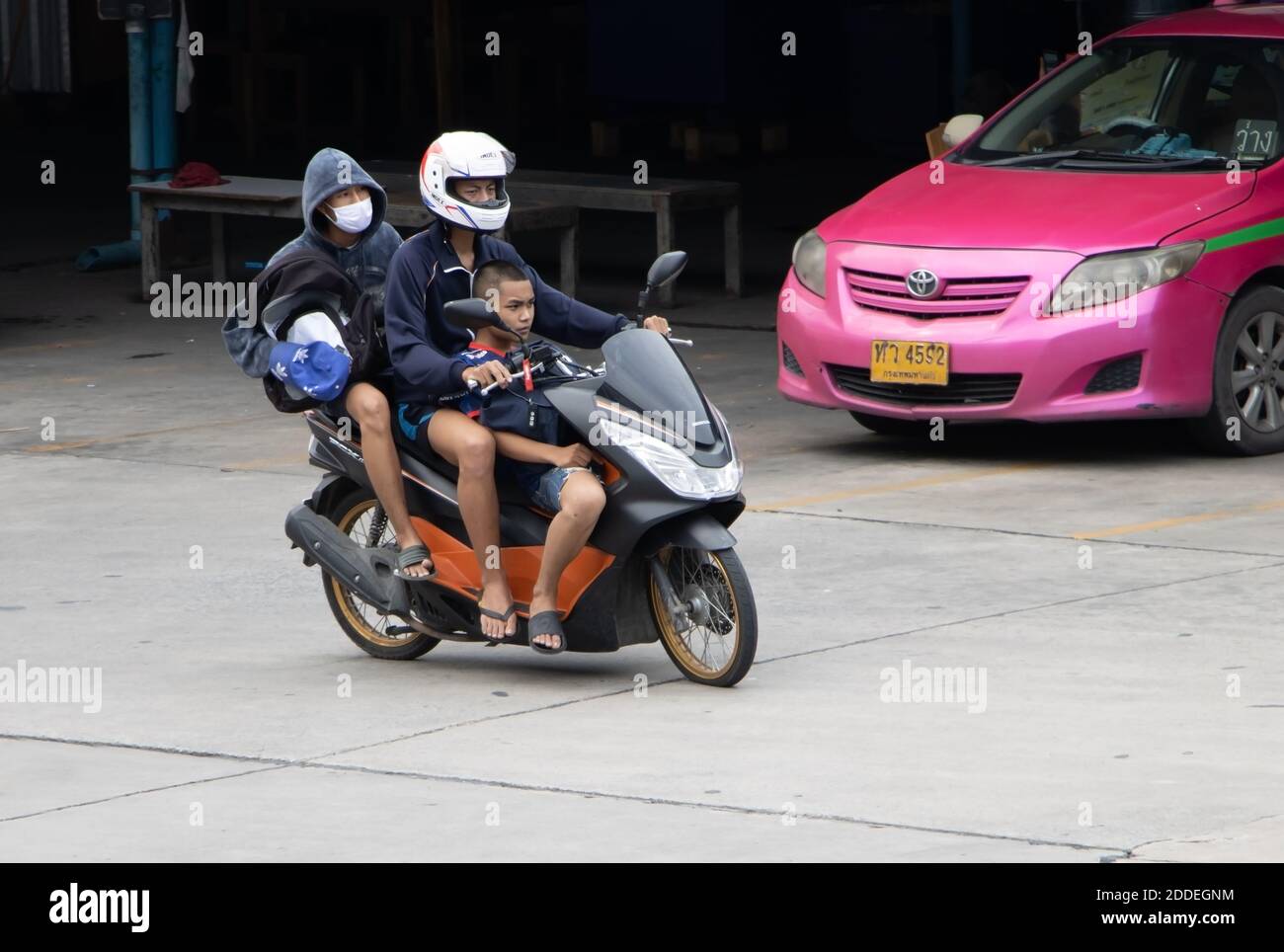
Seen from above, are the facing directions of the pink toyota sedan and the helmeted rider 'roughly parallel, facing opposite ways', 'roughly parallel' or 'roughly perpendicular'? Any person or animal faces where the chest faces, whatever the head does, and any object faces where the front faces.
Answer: roughly perpendicular

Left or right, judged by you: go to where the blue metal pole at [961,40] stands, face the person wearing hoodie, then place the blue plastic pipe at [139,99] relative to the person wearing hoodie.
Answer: right

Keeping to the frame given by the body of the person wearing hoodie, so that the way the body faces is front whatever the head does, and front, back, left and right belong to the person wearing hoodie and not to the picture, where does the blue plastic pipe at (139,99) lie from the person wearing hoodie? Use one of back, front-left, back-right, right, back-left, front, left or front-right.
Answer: back-left

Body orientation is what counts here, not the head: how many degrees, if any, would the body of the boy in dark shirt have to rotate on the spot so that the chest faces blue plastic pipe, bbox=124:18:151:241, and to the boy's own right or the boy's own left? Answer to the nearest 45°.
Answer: approximately 135° to the boy's own left

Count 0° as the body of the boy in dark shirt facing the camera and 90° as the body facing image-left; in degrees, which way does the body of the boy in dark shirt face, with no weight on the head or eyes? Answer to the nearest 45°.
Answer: approximately 315°

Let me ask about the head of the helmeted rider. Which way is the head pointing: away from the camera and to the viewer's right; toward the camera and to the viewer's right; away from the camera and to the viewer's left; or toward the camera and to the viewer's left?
toward the camera and to the viewer's right

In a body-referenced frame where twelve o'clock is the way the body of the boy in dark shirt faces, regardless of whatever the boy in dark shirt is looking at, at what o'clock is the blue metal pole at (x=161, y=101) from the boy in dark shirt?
The blue metal pole is roughly at 7 o'clock from the boy in dark shirt.

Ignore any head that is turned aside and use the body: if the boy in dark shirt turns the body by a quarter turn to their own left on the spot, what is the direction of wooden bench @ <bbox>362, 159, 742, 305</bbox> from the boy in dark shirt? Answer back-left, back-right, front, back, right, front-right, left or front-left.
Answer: front-left

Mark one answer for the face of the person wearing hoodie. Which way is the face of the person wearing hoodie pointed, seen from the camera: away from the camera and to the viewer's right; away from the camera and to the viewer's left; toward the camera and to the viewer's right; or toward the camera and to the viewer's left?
toward the camera and to the viewer's right

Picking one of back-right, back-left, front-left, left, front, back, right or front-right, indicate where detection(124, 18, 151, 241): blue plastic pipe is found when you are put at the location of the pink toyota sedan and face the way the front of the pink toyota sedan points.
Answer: right

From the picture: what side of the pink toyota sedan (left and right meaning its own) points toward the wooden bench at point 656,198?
right

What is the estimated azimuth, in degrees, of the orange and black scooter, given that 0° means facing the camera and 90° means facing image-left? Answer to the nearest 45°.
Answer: approximately 315°

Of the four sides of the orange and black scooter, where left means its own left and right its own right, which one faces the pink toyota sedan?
left
